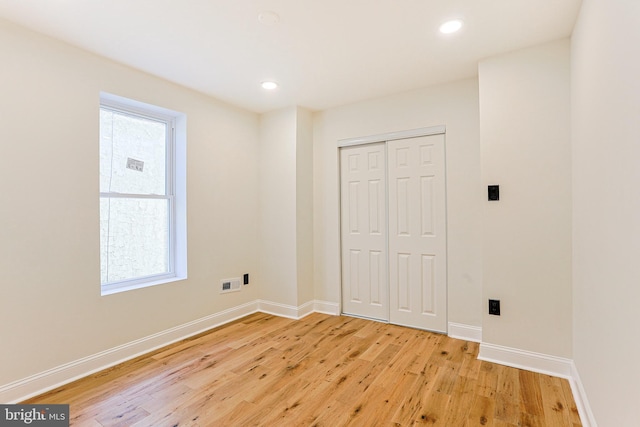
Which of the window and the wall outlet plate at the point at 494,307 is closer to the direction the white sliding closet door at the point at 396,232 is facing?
the window

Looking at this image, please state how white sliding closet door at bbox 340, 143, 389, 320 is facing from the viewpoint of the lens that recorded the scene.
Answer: facing the viewer and to the left of the viewer

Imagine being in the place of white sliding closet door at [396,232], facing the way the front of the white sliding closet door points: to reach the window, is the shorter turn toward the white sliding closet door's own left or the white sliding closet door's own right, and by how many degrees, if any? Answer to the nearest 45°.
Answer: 0° — it already faces it

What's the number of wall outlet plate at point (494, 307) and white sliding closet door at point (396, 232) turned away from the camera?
0

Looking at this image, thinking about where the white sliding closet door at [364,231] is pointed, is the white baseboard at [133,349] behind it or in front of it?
in front

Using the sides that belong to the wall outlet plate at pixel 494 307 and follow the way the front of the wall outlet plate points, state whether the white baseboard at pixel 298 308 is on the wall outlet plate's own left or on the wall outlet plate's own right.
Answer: on the wall outlet plate's own right

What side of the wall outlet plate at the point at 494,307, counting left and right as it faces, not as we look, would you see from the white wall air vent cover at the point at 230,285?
right

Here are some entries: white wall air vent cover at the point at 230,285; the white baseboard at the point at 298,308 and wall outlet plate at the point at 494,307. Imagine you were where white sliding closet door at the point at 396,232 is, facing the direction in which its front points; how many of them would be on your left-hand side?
1

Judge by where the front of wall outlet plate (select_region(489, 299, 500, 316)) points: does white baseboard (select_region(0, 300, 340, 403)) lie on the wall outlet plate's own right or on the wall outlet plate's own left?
on the wall outlet plate's own right
